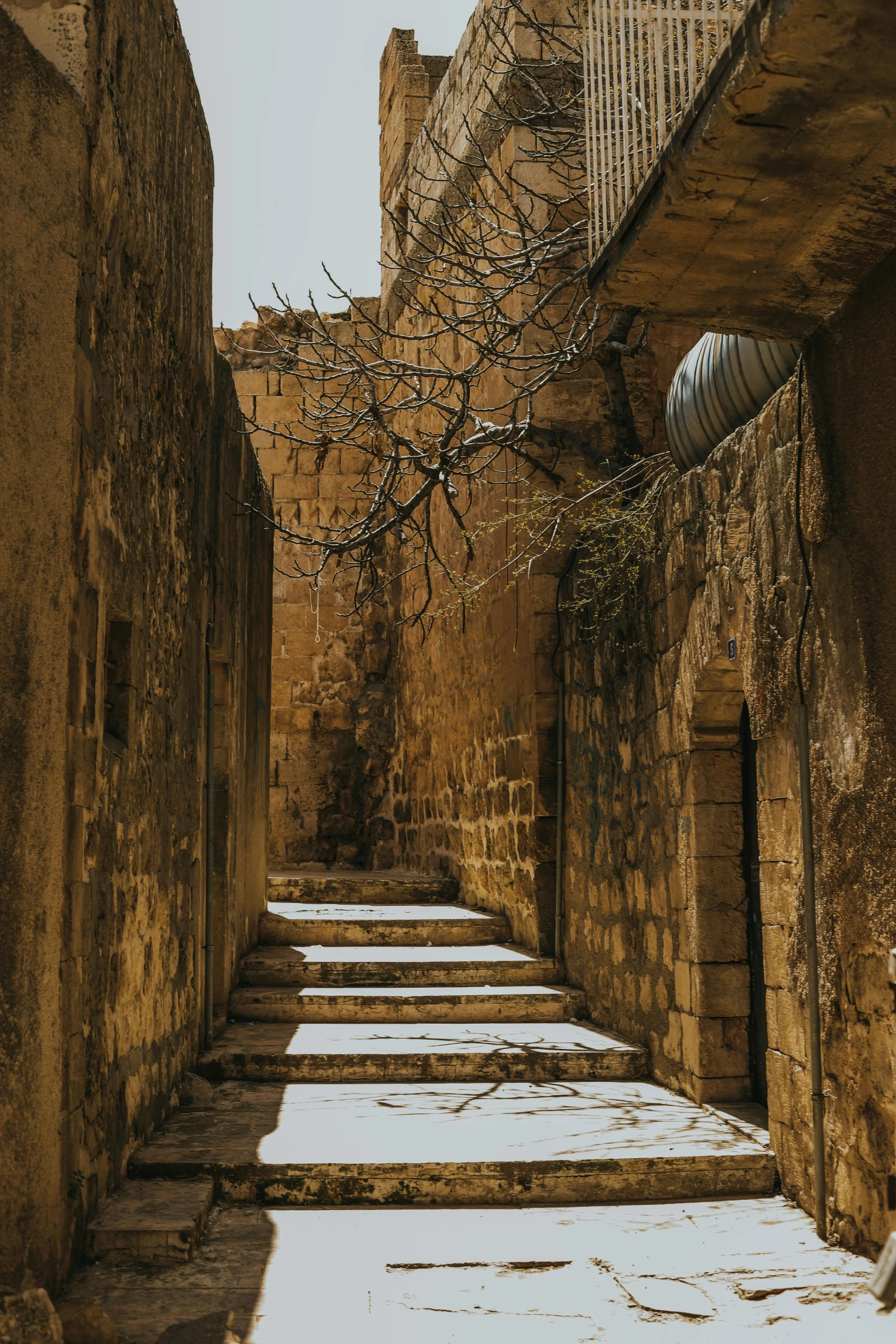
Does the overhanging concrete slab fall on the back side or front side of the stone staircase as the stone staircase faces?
on the front side

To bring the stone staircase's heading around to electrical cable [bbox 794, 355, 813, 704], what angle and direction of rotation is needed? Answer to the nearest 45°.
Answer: approximately 45° to its left

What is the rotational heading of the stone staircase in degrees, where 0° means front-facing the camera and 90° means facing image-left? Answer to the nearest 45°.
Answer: approximately 0°
